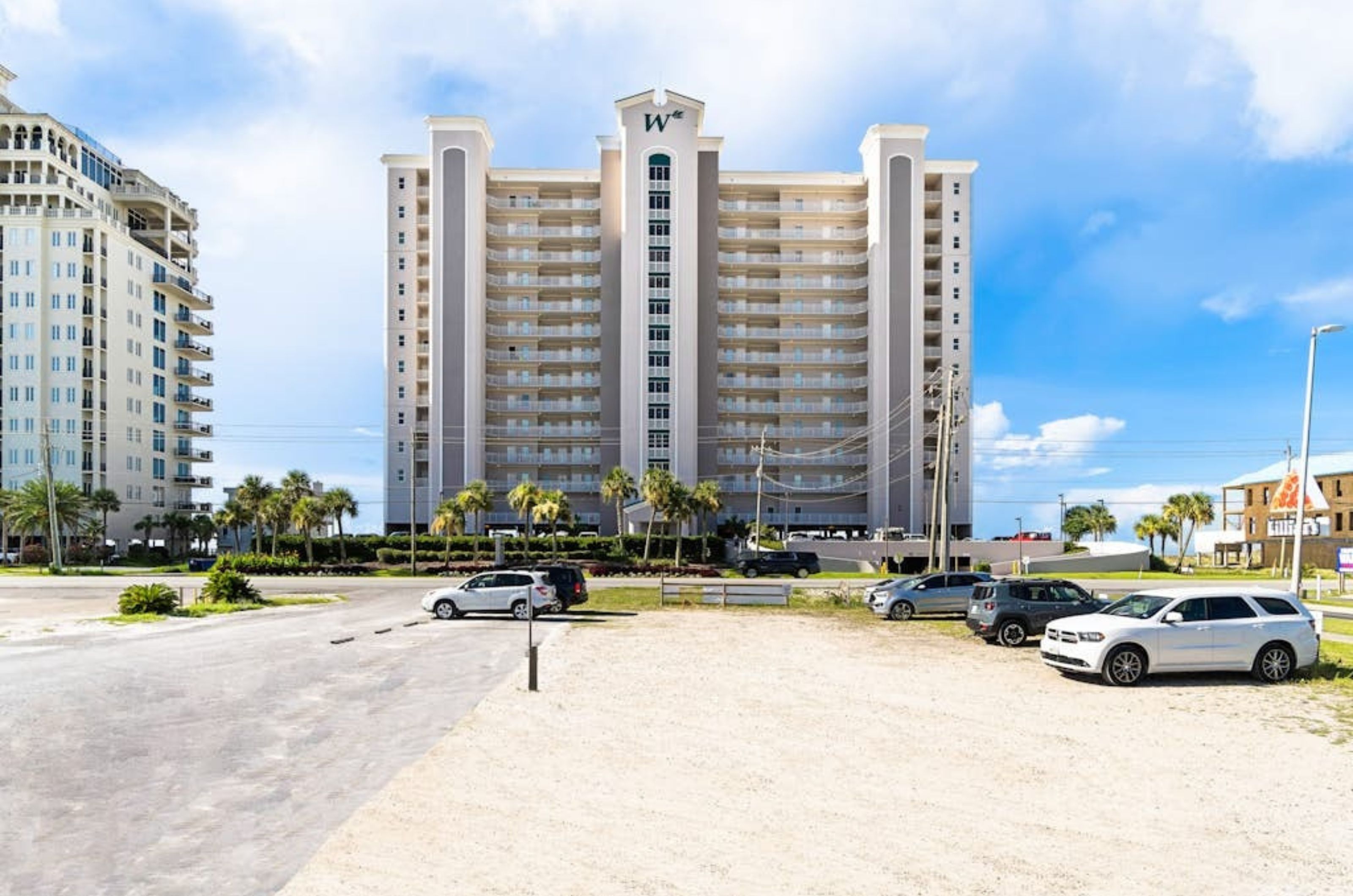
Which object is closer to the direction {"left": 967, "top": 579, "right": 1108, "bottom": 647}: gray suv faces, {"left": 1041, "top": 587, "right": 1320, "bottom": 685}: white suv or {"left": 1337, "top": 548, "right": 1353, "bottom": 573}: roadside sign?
the roadside sign

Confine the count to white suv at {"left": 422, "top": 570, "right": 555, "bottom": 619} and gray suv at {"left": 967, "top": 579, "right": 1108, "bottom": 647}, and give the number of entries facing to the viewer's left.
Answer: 1

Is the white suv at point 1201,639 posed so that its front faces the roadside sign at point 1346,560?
no

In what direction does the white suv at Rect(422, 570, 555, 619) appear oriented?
to the viewer's left

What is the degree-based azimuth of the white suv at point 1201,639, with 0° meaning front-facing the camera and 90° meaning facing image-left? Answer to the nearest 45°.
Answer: approximately 45°

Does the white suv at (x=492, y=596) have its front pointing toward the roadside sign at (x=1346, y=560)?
no

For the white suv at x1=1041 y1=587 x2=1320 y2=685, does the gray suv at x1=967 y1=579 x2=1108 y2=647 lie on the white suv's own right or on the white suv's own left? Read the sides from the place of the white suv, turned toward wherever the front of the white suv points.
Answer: on the white suv's own right

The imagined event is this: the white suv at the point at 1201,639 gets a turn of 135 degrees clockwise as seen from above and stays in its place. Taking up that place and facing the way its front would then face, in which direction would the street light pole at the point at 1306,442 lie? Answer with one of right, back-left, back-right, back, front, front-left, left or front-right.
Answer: front

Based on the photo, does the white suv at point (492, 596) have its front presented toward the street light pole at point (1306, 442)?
no
